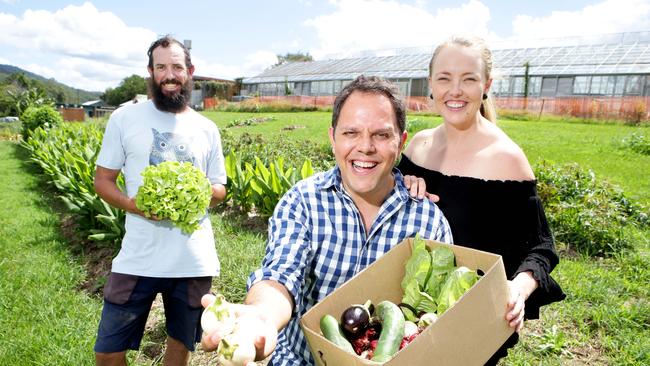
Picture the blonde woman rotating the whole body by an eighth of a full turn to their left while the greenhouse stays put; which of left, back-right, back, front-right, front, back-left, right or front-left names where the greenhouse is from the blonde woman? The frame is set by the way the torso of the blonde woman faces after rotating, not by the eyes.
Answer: back

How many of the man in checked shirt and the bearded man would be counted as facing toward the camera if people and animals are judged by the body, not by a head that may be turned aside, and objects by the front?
2

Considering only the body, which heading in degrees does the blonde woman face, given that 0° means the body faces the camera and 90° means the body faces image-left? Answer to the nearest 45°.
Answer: approximately 45°

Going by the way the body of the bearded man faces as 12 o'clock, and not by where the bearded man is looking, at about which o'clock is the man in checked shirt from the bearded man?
The man in checked shirt is roughly at 11 o'clock from the bearded man.

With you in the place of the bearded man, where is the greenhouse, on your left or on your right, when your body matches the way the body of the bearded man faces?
on your left

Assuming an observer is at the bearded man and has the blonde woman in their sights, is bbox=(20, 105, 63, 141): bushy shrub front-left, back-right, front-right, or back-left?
back-left

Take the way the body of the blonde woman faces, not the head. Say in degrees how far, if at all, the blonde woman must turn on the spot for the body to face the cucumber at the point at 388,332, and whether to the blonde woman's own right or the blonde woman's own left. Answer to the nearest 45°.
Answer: approximately 45° to the blonde woman's own left

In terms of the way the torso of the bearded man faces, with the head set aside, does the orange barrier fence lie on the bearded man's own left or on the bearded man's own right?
on the bearded man's own left

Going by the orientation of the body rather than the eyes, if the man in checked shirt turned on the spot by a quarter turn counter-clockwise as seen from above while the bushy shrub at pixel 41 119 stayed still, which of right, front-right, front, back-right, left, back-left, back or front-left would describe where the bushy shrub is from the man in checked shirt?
back-left

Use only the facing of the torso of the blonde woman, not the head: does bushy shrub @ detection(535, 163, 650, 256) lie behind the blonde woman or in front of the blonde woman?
behind

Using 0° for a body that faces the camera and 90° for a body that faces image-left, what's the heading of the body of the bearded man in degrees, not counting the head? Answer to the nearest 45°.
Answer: approximately 0°
